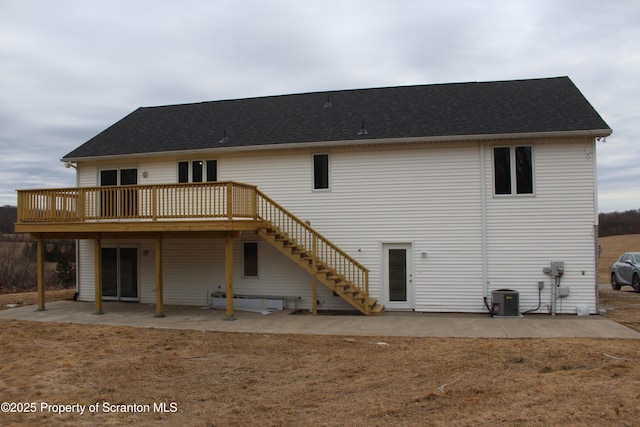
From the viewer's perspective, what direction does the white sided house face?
away from the camera
